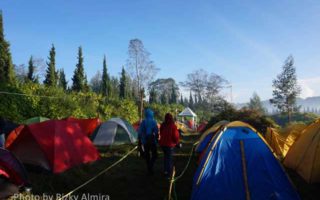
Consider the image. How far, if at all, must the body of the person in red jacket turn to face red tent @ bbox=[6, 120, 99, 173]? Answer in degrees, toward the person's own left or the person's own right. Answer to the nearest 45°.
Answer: approximately 90° to the person's own left

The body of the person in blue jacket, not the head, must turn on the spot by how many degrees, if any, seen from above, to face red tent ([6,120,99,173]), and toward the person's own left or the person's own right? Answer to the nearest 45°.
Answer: approximately 90° to the person's own left

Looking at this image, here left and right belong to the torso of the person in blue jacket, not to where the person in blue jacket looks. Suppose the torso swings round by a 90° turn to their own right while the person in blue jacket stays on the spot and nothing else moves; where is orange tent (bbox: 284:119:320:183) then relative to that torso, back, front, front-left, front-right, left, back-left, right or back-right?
front

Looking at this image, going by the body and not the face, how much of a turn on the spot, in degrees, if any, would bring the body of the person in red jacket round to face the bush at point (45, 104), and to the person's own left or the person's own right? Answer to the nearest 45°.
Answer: approximately 45° to the person's own left

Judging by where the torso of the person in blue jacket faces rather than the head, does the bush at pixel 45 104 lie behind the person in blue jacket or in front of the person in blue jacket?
in front

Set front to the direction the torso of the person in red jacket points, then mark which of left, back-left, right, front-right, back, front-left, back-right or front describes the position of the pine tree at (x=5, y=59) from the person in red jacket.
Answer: front-left

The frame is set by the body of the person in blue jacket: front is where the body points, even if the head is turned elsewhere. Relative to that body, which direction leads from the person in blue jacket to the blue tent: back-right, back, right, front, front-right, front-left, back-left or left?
back-right

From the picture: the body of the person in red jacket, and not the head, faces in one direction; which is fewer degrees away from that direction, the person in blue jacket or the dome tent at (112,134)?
the dome tent

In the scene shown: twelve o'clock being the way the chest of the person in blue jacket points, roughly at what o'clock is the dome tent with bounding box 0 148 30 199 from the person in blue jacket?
The dome tent is roughly at 8 o'clock from the person in blue jacket.

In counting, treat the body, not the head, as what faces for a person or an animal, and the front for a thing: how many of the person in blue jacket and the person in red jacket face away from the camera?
2

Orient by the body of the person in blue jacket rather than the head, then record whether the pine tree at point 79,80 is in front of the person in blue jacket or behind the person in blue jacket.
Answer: in front

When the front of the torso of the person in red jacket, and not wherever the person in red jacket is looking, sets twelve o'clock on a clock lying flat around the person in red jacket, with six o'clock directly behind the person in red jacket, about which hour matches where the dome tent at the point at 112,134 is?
The dome tent is roughly at 11 o'clock from the person in red jacket.

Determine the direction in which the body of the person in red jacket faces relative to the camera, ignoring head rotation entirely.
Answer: away from the camera

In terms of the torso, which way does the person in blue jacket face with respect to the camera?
away from the camera
